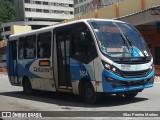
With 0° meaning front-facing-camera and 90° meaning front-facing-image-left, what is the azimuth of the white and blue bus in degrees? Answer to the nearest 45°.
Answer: approximately 315°
